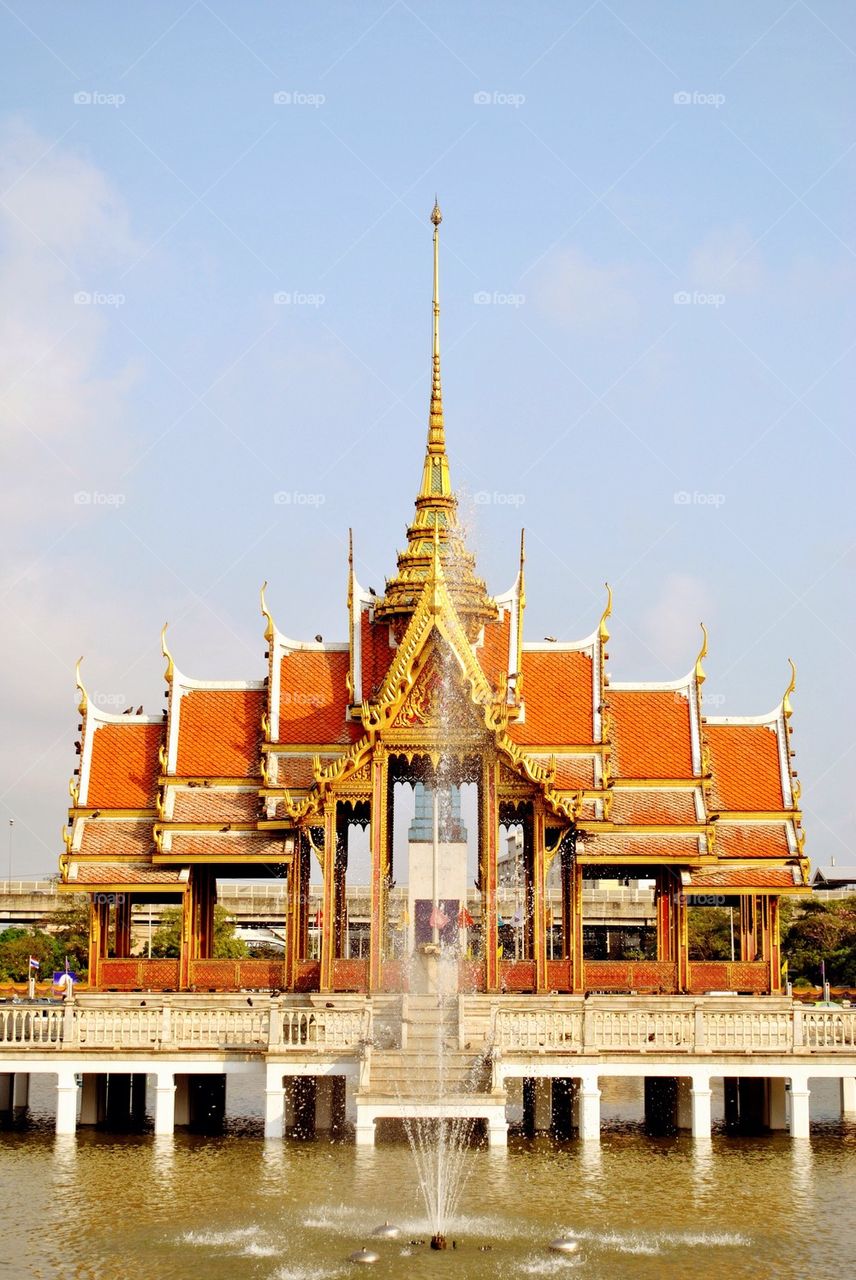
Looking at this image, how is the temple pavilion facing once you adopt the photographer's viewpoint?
facing the viewer
